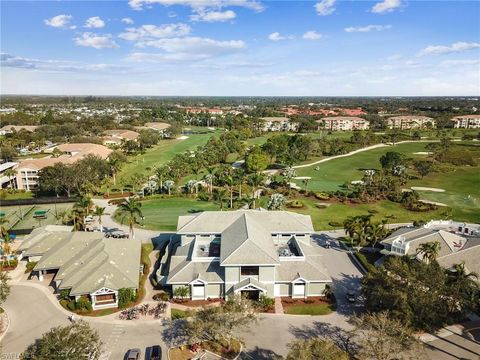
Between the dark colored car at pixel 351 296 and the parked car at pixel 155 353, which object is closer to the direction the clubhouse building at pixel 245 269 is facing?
the parked car

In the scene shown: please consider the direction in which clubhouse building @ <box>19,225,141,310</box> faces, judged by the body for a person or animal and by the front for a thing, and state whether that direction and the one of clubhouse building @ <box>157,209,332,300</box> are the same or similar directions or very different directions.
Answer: same or similar directions

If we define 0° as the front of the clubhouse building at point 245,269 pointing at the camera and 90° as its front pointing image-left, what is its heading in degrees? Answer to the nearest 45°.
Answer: approximately 0°

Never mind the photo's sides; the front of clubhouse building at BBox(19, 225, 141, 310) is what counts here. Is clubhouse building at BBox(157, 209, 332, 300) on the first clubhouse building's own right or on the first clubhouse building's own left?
on the first clubhouse building's own left

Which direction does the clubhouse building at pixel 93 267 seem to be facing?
toward the camera

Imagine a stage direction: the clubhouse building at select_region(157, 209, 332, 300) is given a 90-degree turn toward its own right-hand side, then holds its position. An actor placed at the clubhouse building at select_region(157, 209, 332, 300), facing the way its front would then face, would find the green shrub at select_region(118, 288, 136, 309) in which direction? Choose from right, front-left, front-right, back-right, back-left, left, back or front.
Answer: front

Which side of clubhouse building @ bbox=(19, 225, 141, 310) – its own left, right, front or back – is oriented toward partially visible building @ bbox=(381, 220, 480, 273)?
left

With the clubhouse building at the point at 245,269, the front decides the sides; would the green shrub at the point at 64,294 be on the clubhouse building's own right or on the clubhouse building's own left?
on the clubhouse building's own right

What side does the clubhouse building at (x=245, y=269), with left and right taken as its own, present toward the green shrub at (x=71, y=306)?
right

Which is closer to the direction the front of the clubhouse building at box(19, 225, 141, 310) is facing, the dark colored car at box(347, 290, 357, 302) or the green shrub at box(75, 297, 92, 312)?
the green shrub

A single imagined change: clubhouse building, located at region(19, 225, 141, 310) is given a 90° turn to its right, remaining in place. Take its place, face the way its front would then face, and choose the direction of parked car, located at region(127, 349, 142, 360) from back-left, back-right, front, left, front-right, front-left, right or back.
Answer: left

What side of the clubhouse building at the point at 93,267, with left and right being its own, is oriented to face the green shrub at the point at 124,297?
front

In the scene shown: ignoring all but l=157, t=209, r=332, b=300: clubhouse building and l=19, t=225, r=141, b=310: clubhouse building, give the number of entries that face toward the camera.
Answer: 2

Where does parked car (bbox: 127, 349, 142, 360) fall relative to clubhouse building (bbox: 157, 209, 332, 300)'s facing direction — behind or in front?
in front

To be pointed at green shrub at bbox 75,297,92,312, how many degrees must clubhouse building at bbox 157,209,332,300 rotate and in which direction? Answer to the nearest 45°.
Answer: approximately 90° to its right

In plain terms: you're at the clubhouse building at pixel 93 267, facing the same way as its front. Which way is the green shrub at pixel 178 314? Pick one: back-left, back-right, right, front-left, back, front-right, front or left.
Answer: front-left

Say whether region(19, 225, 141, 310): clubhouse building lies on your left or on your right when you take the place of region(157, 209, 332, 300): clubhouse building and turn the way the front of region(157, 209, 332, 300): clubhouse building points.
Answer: on your right

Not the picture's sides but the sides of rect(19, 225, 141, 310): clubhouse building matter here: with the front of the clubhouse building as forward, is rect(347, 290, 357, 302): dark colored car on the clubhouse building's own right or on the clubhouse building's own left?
on the clubhouse building's own left
